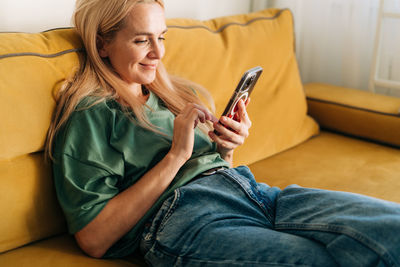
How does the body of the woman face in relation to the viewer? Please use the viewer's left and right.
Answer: facing the viewer and to the right of the viewer

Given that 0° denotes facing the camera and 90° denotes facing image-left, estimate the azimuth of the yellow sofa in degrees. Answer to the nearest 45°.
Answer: approximately 315°

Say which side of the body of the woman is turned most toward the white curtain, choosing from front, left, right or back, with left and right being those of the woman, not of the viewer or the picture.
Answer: left
